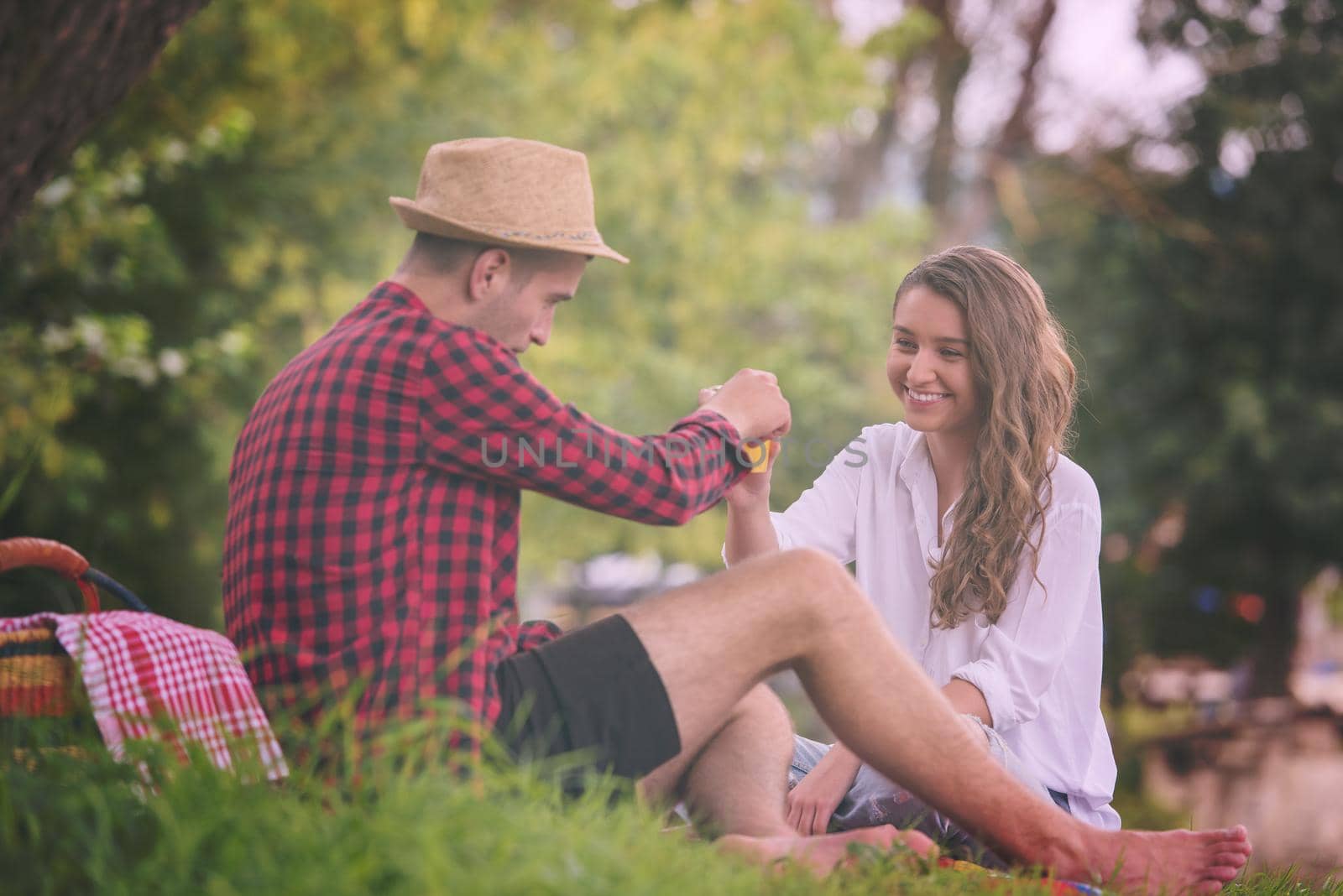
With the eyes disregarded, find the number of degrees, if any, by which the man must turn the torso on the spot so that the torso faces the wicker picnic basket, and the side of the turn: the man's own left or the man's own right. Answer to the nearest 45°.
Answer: approximately 180°

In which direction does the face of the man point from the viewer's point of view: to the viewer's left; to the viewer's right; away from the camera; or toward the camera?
to the viewer's right

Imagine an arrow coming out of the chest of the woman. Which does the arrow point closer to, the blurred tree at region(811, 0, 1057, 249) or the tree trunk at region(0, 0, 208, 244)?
the tree trunk

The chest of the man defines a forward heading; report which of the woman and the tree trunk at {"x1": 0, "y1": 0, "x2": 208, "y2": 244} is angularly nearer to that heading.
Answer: the woman

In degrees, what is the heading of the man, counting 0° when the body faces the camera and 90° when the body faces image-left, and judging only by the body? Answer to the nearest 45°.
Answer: approximately 270°

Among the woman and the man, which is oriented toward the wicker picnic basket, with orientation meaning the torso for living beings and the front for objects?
the woman

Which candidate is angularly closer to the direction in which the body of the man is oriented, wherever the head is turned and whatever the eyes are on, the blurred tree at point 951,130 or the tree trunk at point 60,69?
the blurred tree

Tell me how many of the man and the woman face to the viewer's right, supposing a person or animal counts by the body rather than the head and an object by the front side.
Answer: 1

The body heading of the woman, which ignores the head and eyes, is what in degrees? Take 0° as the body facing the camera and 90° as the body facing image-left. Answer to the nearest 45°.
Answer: approximately 45°
